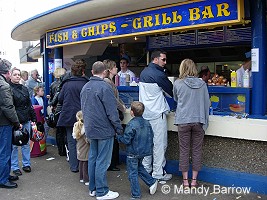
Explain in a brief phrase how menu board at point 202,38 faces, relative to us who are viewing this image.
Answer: facing the viewer and to the left of the viewer

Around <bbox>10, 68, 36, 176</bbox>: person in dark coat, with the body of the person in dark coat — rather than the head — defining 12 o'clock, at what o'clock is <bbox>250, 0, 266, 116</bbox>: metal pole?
The metal pole is roughly at 10 o'clock from the person in dark coat.

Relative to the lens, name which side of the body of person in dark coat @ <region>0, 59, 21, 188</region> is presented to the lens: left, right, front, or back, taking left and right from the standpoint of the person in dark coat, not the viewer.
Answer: right

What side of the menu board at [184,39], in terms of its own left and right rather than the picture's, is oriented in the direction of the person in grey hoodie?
front

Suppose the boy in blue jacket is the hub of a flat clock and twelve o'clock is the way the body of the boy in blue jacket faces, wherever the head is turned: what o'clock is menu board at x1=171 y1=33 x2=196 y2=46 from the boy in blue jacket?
The menu board is roughly at 2 o'clock from the boy in blue jacket.

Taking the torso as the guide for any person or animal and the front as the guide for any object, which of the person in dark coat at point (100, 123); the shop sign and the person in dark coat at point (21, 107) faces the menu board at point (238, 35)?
the person in dark coat at point (100, 123)

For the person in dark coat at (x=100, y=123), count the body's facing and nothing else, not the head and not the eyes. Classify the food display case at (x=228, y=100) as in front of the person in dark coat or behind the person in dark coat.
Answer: in front

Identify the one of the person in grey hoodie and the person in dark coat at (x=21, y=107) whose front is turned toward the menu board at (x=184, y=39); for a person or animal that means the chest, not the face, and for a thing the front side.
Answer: the person in grey hoodie

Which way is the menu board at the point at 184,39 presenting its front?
toward the camera

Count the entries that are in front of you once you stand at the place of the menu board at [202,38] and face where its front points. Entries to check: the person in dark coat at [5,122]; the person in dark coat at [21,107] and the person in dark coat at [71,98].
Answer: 3

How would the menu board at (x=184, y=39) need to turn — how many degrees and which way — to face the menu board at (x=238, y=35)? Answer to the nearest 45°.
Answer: approximately 45° to its left

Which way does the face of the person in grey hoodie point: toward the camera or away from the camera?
away from the camera

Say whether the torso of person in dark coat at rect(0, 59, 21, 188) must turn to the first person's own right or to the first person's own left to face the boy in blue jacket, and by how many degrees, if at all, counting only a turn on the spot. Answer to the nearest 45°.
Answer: approximately 45° to the first person's own right

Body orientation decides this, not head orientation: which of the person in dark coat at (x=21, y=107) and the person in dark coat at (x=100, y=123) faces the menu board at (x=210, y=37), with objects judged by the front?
the person in dark coat at (x=100, y=123)

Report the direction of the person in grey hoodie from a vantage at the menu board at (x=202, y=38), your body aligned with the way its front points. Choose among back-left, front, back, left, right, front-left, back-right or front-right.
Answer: front-left

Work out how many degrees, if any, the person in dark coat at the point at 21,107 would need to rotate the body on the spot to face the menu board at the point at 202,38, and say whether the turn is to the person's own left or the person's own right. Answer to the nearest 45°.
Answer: approximately 90° to the person's own left

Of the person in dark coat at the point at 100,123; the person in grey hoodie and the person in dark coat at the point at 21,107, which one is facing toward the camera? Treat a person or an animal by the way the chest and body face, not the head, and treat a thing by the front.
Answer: the person in dark coat at the point at 21,107

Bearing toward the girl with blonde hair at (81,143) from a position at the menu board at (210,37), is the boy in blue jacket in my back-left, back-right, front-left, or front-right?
front-left

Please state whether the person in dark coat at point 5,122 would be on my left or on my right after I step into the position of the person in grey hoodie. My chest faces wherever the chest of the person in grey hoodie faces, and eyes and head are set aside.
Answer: on my left

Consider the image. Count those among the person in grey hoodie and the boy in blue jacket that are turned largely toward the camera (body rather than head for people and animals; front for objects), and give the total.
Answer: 0

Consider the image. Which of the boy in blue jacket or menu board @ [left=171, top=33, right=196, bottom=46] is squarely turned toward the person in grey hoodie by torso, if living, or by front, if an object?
the menu board

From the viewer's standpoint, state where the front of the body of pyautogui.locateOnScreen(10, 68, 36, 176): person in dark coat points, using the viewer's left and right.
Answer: facing the viewer
